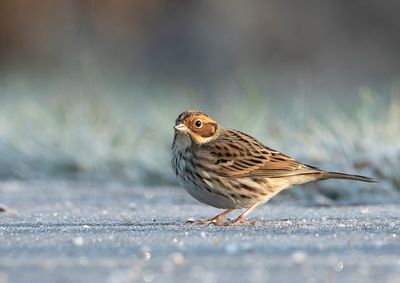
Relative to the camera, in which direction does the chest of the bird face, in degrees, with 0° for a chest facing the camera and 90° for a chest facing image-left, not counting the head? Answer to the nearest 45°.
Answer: approximately 90°

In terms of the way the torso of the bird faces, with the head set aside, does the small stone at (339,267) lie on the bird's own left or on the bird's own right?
on the bird's own left

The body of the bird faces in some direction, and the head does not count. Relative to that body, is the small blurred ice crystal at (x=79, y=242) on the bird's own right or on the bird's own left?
on the bird's own left

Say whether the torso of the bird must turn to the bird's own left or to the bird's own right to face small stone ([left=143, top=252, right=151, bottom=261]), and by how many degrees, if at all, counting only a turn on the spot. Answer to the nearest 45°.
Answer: approximately 90° to the bird's own left
